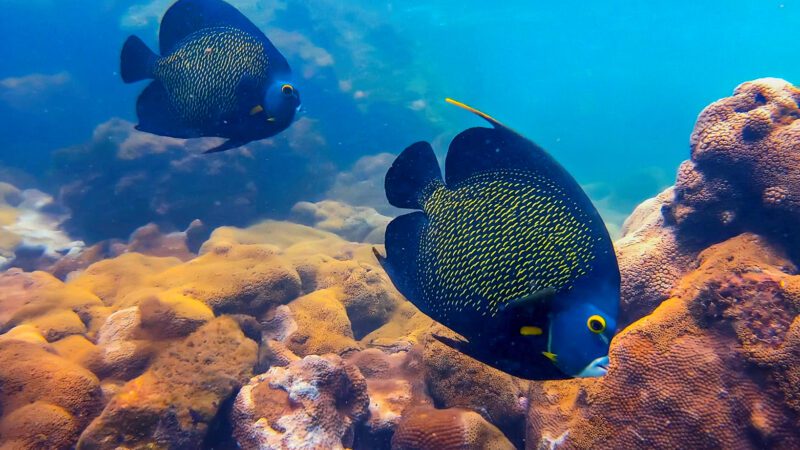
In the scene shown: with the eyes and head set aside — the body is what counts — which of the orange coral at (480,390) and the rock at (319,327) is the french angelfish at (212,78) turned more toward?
the orange coral

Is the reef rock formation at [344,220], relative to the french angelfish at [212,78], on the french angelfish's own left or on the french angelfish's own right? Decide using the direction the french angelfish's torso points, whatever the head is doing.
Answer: on the french angelfish's own left

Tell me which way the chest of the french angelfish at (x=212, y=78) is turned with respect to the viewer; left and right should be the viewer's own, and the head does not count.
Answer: facing to the right of the viewer

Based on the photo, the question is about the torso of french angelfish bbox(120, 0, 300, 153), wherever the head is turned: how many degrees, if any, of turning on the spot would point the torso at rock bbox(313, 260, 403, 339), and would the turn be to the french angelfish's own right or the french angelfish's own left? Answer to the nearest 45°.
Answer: approximately 45° to the french angelfish's own right

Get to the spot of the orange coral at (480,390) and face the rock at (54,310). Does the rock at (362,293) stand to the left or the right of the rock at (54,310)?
right
